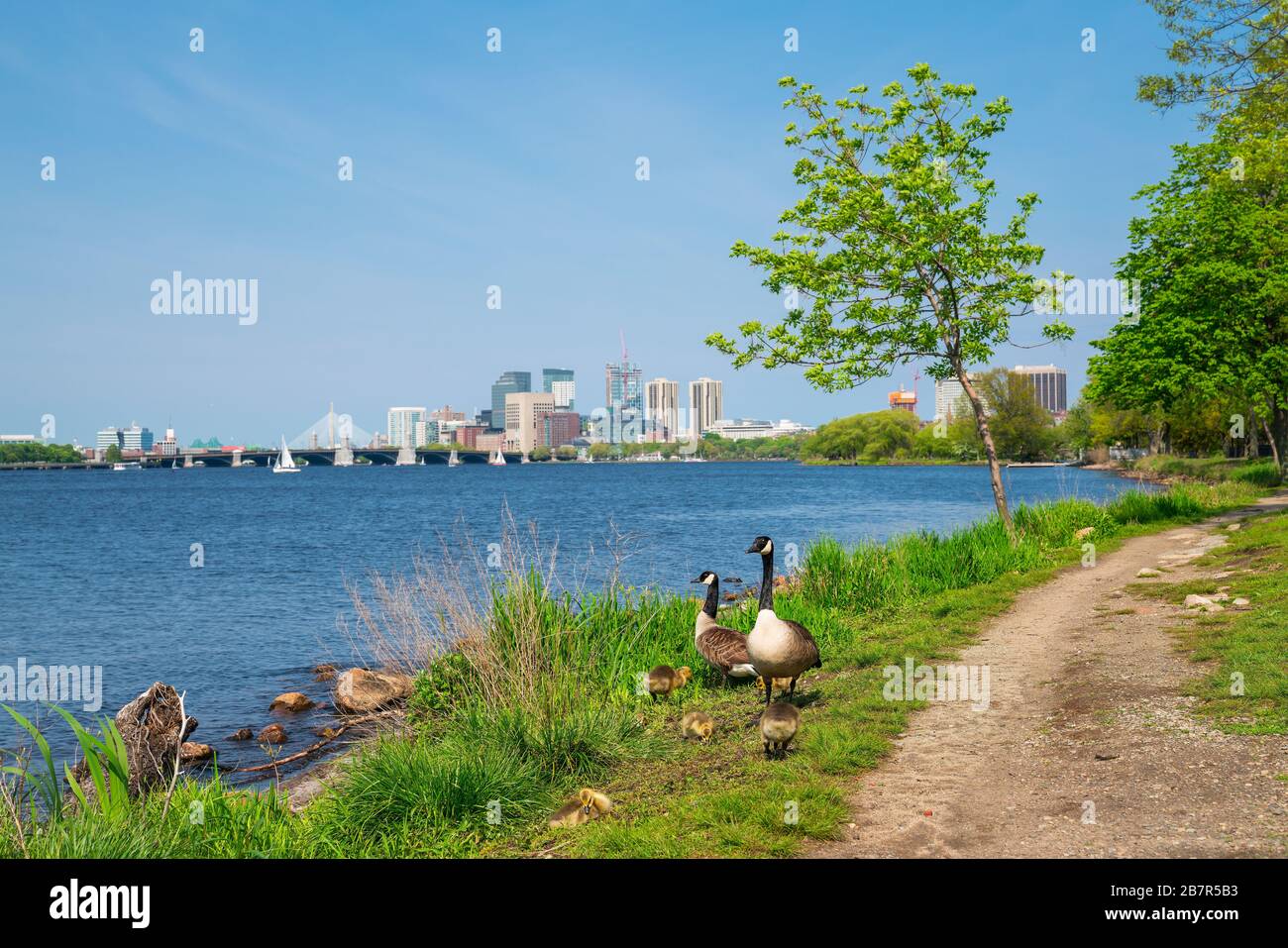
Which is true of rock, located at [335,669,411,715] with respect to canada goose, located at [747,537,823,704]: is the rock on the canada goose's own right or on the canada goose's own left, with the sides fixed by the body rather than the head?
on the canada goose's own right

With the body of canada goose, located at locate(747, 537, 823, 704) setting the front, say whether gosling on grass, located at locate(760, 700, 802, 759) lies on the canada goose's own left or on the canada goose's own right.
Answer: on the canada goose's own left

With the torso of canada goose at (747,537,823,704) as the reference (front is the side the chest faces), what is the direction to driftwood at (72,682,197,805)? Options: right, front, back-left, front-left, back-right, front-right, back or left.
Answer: front-right

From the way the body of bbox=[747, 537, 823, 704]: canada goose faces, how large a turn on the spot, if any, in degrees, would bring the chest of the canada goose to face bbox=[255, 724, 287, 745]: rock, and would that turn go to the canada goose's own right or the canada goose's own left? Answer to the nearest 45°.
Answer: approximately 90° to the canada goose's own right

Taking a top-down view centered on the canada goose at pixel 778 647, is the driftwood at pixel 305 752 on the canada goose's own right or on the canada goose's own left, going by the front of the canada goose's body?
on the canada goose's own right

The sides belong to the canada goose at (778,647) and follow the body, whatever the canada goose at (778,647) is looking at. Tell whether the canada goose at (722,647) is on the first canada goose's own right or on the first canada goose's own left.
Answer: on the first canada goose's own right

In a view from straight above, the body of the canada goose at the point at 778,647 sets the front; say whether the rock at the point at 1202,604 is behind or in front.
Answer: behind

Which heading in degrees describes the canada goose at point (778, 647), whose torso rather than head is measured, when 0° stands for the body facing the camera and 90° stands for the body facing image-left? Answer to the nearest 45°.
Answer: approximately 45°

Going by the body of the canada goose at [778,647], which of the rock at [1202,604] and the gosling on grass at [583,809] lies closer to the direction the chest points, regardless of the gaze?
the gosling on grass
